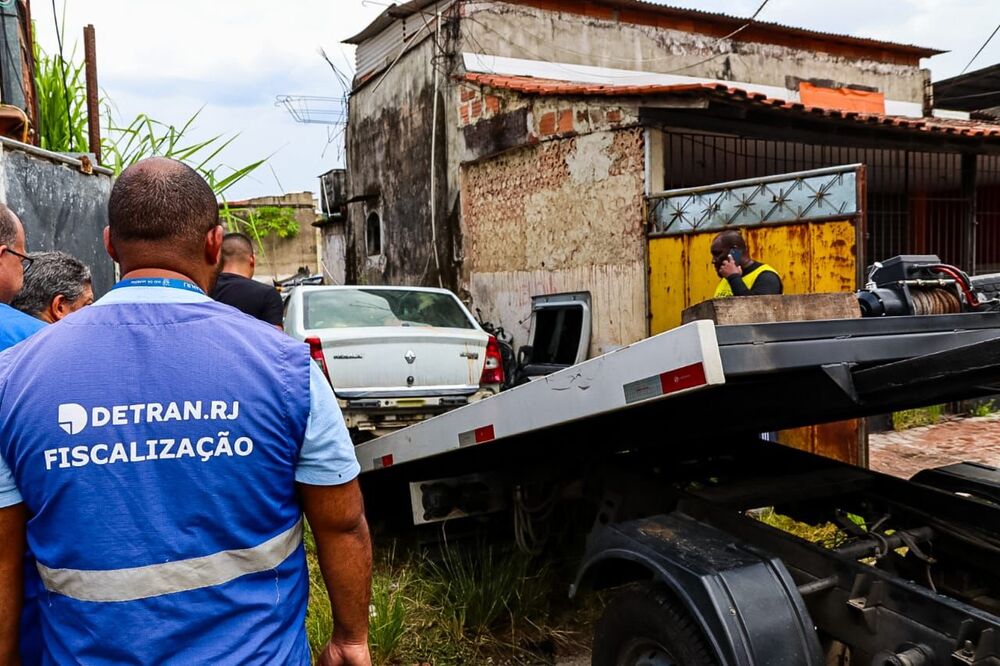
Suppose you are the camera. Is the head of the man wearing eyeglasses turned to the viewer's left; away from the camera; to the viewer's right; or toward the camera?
to the viewer's right

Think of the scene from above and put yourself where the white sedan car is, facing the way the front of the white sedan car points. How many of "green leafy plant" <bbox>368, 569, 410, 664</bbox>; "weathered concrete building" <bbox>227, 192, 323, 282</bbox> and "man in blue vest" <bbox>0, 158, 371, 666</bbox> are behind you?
2

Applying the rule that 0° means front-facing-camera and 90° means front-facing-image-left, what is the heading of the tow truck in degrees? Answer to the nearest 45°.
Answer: approximately 315°

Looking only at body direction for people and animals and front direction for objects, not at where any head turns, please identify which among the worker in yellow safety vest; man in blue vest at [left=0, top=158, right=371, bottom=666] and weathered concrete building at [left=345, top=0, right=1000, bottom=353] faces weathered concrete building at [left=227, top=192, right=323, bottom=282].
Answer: the man in blue vest

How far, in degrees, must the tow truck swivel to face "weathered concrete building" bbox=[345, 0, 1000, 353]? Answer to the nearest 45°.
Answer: approximately 135° to its left

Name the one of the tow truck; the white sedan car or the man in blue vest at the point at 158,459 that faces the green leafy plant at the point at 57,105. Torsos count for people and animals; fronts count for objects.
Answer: the man in blue vest

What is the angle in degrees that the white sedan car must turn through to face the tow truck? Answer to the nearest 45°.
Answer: approximately 180°

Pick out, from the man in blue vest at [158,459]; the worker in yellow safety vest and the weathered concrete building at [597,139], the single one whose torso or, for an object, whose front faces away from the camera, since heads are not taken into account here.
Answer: the man in blue vest

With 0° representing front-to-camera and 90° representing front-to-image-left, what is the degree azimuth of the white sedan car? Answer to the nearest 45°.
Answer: approximately 180°

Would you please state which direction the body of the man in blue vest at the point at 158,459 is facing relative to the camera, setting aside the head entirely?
away from the camera

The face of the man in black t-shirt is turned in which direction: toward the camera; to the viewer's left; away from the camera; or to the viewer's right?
away from the camera

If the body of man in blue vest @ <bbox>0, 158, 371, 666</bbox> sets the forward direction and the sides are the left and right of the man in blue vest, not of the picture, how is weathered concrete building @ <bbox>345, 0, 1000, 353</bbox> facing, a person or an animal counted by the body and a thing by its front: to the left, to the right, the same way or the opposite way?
the opposite way
